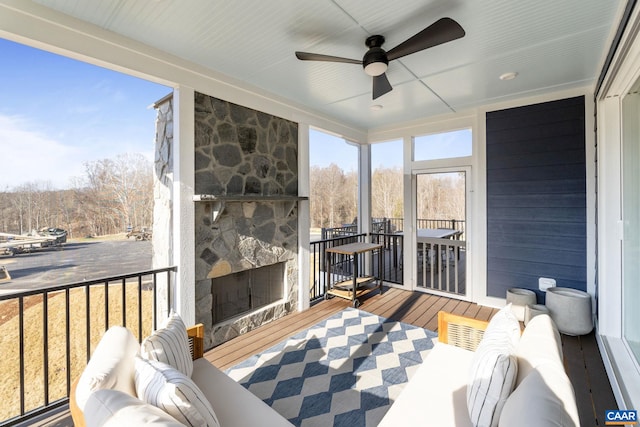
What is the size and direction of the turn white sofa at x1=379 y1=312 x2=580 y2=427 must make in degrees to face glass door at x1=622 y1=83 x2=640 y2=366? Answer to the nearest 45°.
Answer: approximately 135° to its right

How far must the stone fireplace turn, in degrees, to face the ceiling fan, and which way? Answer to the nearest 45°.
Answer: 0° — it already faces it

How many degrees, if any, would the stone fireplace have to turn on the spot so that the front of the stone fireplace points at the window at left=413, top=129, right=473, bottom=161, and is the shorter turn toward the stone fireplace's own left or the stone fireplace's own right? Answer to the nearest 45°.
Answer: approximately 45° to the stone fireplace's own left

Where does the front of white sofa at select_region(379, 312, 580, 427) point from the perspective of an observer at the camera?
facing to the left of the viewer

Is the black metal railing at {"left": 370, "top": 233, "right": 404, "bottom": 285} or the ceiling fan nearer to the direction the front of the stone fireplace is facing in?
the ceiling fan

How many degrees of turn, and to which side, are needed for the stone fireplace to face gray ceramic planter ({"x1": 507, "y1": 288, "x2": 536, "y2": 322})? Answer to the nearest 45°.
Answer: approximately 45° to its left

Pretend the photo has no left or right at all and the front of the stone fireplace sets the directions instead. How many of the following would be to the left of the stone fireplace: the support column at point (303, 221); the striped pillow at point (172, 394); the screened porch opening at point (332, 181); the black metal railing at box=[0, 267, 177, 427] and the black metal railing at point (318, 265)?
3

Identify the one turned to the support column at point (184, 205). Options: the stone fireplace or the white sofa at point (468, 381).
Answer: the white sofa

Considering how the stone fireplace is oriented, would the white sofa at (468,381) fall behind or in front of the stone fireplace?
in front

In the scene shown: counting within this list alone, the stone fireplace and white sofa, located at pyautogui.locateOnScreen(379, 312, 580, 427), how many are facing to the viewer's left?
1

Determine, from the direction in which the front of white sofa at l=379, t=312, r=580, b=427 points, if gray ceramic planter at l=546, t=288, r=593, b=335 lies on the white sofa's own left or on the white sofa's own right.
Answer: on the white sofa's own right

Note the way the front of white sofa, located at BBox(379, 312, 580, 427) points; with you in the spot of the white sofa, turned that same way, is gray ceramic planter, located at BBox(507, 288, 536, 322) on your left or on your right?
on your right

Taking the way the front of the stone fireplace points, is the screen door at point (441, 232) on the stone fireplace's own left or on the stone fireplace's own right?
on the stone fireplace's own left

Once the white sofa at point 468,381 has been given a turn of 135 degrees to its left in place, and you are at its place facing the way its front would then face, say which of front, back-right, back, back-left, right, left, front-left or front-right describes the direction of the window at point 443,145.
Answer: back-left

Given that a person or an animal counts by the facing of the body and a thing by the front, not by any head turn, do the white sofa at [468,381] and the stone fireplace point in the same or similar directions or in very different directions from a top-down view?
very different directions

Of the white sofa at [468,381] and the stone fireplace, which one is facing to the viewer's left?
the white sofa
